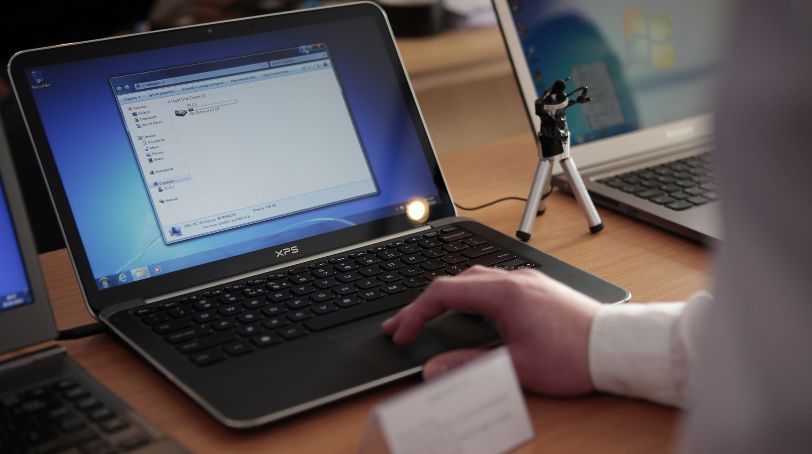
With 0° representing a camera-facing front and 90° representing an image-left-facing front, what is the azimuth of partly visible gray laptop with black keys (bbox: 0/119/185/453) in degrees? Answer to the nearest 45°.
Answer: approximately 315°

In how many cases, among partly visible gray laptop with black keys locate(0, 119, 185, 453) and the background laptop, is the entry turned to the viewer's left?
0

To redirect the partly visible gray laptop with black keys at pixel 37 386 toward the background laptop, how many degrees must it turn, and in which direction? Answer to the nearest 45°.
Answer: approximately 45° to its left

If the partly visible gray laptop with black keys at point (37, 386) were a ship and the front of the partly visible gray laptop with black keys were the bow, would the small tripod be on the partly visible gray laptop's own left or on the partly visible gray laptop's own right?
on the partly visible gray laptop's own left

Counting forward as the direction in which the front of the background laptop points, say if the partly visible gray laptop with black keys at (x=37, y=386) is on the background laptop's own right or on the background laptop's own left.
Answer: on the background laptop's own right
